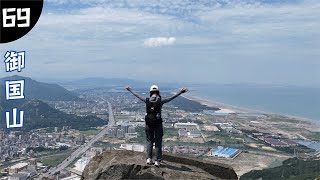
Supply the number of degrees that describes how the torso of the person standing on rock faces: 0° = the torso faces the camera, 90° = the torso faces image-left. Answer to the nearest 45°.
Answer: approximately 180°
